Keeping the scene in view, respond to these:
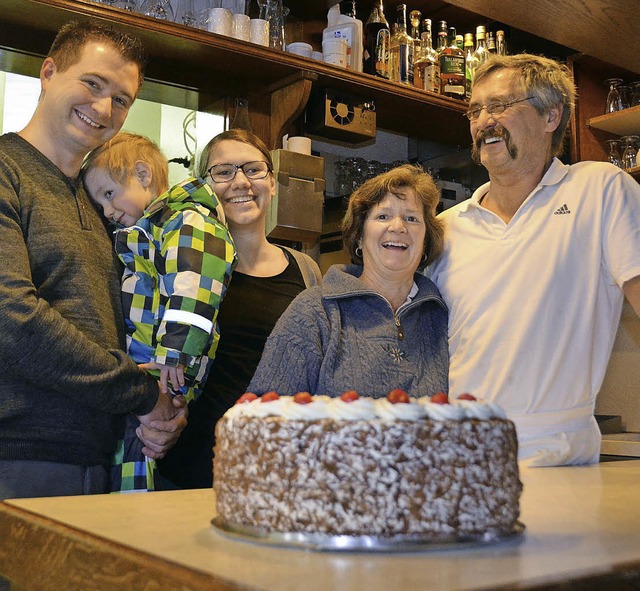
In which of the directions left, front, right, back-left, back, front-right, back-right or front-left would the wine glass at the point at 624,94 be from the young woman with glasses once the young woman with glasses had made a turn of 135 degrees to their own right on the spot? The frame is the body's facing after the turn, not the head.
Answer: right

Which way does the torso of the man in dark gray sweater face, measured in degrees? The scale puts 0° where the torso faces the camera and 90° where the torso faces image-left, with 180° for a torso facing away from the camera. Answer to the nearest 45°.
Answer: approximately 315°

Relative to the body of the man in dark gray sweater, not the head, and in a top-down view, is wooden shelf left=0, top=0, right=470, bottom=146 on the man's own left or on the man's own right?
on the man's own left

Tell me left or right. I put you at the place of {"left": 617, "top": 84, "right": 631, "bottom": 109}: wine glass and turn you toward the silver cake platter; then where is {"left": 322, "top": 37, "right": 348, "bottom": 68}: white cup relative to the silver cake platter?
right

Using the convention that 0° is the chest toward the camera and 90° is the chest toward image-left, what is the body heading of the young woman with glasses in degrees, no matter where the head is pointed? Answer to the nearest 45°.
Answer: approximately 0°

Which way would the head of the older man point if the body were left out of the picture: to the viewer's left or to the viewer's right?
to the viewer's left

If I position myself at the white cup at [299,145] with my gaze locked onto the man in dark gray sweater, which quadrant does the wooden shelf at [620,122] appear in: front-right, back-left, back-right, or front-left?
back-left

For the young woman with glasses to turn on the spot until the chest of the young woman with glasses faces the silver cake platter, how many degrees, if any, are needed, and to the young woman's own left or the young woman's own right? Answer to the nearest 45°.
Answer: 0° — they already face it
